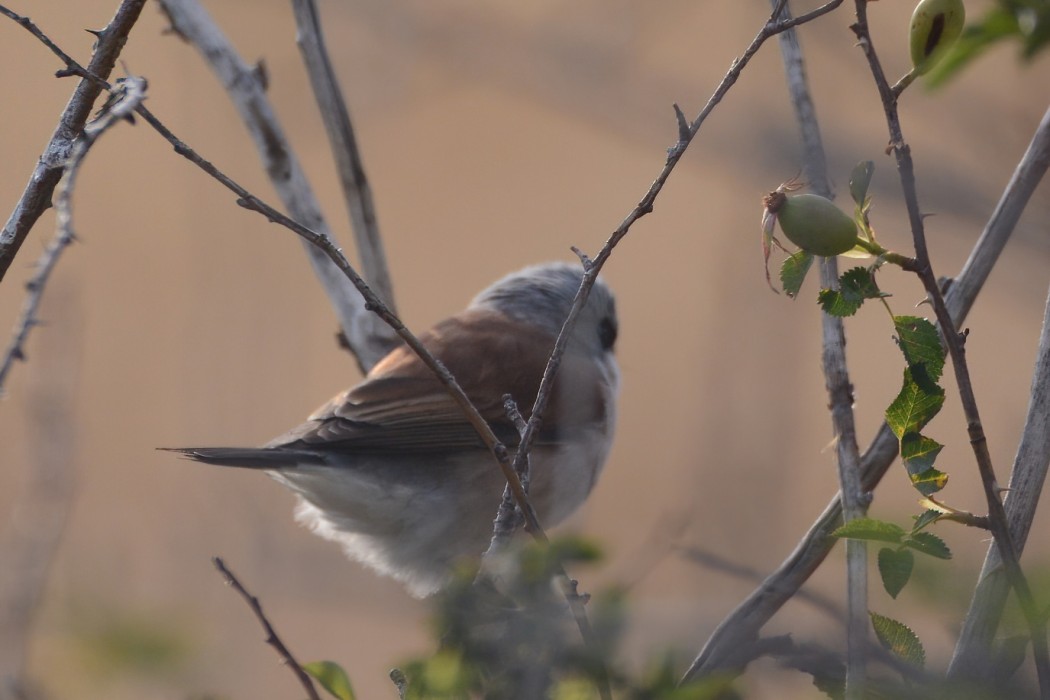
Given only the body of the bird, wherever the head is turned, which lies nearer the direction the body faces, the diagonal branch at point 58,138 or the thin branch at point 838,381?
the thin branch

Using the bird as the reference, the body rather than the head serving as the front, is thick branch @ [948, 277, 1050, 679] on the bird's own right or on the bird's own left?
on the bird's own right

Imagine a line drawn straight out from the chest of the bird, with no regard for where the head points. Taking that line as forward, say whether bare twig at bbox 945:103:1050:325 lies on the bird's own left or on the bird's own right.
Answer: on the bird's own right

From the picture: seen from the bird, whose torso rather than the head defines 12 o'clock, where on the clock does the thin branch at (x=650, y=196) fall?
The thin branch is roughly at 3 o'clock from the bird.

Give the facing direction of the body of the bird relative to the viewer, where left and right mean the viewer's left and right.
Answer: facing to the right of the viewer

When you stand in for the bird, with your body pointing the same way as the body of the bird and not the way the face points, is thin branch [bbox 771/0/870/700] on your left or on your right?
on your right
